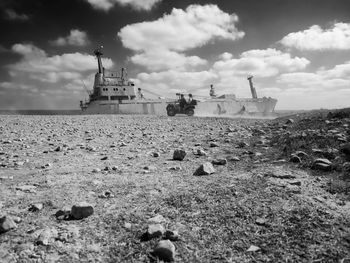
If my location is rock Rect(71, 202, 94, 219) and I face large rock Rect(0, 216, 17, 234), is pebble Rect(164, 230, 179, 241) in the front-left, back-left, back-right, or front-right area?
back-left

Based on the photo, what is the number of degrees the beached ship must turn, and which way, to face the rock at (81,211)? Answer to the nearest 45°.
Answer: approximately 90° to its right

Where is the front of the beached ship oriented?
to the viewer's right

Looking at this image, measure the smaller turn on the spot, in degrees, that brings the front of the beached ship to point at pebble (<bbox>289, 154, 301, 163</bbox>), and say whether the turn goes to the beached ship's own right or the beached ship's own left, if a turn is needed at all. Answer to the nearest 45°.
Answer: approximately 90° to the beached ship's own right

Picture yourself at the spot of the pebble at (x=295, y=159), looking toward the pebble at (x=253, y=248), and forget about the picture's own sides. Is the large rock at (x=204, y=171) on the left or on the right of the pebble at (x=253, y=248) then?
right

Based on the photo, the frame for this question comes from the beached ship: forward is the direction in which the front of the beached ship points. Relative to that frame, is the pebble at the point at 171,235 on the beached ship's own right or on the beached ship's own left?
on the beached ship's own right

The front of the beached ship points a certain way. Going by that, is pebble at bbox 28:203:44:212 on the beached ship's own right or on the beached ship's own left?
on the beached ship's own right

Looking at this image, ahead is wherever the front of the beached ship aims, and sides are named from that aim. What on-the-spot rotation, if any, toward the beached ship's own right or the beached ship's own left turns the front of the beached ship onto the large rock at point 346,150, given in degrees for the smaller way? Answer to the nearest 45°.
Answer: approximately 90° to the beached ship's own right
